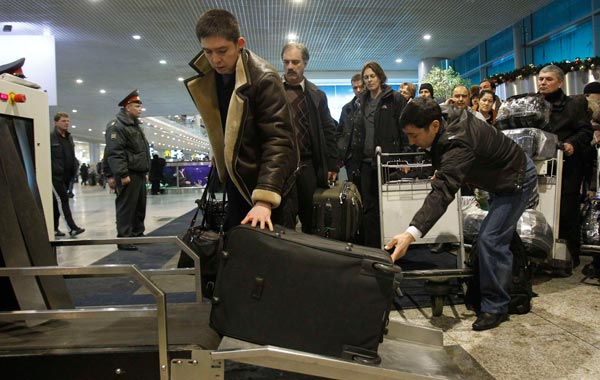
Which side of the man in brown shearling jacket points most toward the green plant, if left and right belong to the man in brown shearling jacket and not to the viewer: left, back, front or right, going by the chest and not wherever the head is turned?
back

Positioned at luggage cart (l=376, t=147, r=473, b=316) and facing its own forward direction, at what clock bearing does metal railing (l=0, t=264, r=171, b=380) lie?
The metal railing is roughly at 1 o'clock from the luggage cart.

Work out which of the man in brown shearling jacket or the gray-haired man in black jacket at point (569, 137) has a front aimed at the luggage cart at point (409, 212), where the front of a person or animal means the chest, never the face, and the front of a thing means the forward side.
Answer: the gray-haired man in black jacket

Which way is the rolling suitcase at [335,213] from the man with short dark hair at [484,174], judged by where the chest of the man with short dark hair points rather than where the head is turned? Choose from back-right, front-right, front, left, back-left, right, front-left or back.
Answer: front

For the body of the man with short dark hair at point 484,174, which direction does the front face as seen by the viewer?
to the viewer's left

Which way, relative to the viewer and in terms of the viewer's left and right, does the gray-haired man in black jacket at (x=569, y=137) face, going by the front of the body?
facing the viewer and to the left of the viewer

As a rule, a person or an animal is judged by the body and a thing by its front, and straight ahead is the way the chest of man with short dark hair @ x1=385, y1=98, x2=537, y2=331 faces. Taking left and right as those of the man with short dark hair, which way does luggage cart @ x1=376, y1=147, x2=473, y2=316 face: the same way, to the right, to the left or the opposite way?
to the left

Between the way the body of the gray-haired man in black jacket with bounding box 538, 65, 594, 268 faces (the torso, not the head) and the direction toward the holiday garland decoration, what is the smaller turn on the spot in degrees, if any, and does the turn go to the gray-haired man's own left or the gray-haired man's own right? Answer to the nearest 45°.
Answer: approximately 135° to the gray-haired man's own right

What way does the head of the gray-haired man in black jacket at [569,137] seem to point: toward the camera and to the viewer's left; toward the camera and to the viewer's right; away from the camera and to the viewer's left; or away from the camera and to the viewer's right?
toward the camera and to the viewer's left

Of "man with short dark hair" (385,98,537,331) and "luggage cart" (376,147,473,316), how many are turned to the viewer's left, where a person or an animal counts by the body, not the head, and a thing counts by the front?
1
